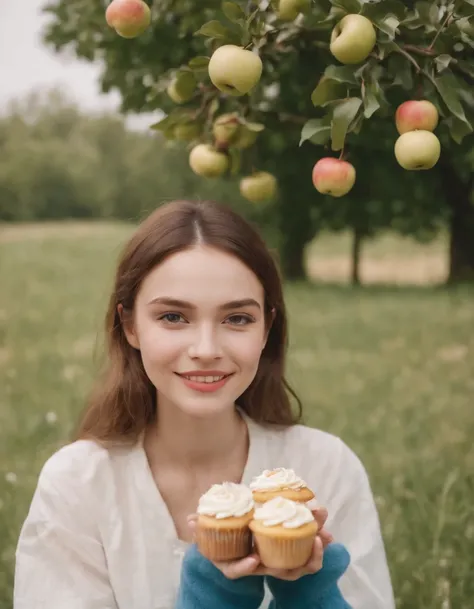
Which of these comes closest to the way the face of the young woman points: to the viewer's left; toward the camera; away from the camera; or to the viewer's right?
toward the camera

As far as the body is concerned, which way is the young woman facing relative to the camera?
toward the camera
